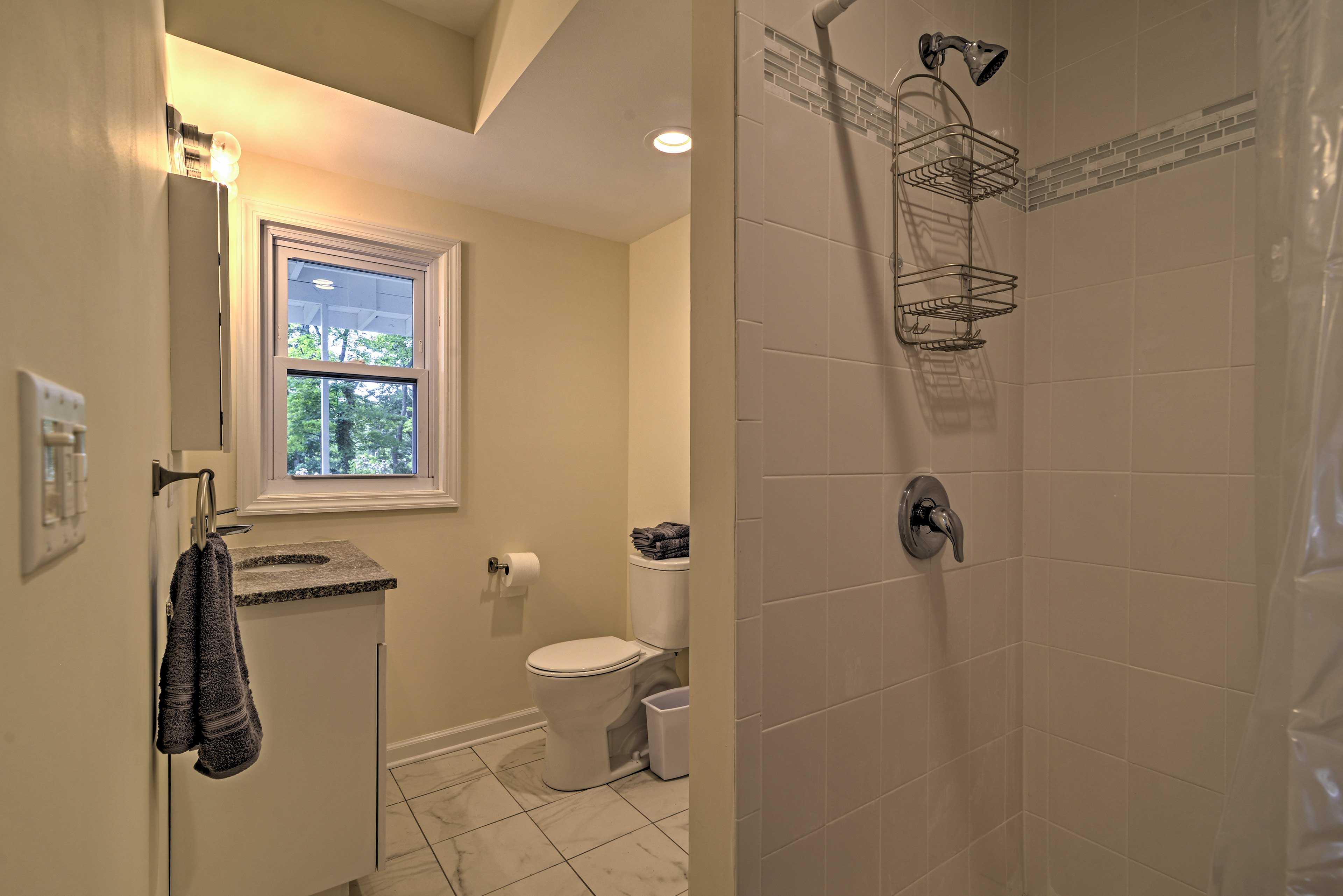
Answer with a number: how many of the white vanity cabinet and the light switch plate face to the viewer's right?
2

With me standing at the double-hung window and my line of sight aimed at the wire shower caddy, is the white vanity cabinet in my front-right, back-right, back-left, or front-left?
front-right

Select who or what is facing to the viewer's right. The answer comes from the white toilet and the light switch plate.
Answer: the light switch plate

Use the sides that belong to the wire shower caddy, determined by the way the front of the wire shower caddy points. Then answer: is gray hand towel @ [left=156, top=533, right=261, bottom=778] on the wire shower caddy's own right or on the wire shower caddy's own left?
on the wire shower caddy's own right

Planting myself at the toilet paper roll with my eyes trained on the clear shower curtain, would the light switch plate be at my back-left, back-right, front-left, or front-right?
front-right

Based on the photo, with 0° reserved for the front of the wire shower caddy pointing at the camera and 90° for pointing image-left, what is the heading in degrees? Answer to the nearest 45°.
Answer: approximately 315°

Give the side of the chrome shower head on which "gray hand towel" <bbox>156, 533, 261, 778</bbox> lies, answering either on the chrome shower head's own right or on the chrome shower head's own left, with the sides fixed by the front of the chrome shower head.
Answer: on the chrome shower head's own right

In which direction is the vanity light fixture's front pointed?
to the viewer's right

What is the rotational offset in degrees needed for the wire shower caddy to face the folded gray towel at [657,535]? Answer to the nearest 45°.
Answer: approximately 180°

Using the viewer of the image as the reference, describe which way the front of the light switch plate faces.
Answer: facing to the right of the viewer

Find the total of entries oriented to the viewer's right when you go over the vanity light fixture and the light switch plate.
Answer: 2

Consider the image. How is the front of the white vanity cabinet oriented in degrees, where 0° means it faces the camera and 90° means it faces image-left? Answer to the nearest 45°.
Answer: approximately 270°

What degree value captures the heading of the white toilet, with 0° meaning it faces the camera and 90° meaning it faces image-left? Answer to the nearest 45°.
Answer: approximately 45°

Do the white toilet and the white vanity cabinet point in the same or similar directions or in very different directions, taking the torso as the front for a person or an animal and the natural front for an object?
very different directions
